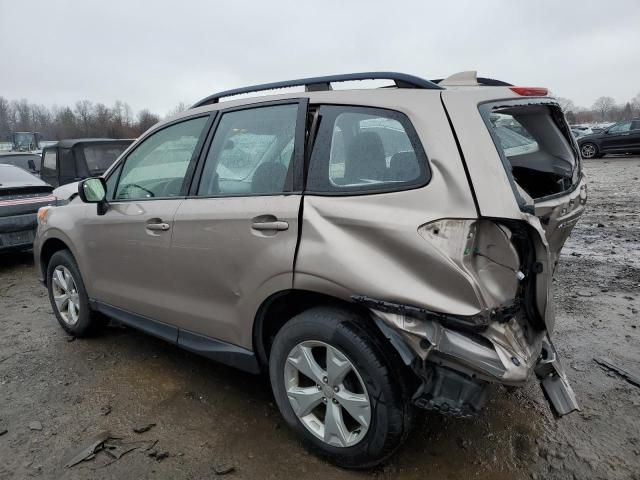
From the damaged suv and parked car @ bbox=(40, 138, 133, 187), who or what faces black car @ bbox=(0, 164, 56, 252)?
the damaged suv

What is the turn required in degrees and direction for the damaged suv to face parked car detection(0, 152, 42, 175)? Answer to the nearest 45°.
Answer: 0° — it already faces it

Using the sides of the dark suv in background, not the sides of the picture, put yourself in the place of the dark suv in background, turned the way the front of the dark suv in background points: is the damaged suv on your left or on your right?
on your left

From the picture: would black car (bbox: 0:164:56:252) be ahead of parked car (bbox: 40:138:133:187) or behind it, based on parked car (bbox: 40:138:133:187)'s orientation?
behind

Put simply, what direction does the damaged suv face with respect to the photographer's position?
facing away from the viewer and to the left of the viewer

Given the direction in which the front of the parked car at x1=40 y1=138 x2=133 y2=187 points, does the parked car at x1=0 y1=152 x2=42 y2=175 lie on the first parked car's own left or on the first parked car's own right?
on the first parked car's own left

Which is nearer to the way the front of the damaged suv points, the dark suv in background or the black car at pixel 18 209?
the black car

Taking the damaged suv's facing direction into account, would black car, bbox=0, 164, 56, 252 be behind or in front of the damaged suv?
in front

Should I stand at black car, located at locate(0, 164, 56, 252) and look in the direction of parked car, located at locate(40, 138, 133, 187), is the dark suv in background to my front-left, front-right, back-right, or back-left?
front-right

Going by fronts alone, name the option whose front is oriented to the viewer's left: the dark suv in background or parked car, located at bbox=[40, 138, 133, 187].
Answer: the dark suv in background

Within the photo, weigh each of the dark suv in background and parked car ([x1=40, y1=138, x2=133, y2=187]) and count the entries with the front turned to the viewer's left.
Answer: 1

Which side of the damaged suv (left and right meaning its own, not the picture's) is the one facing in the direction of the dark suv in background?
right

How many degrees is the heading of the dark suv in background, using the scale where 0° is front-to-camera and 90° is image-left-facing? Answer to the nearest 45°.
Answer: approximately 90°

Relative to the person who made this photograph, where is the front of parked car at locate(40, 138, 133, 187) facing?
facing away from the viewer and to the right of the viewer

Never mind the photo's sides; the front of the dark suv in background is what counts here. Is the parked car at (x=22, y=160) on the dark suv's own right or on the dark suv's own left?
on the dark suv's own left
